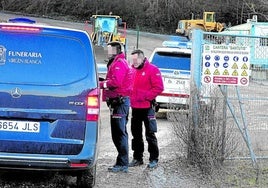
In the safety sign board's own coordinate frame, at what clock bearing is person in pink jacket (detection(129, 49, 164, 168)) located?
The person in pink jacket is roughly at 3 o'clock from the safety sign board.

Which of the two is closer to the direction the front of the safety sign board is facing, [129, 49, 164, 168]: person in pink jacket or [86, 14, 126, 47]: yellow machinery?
the person in pink jacket

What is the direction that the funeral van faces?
away from the camera

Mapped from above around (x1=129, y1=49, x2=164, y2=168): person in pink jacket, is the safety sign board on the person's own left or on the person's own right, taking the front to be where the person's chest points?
on the person's own left

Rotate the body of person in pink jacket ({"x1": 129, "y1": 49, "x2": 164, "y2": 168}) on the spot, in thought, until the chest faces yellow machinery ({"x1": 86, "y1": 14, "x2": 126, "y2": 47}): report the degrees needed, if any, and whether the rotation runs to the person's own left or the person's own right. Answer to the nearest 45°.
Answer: approximately 135° to the person's own right

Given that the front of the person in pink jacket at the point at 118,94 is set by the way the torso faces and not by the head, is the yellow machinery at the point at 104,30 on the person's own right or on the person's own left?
on the person's own right

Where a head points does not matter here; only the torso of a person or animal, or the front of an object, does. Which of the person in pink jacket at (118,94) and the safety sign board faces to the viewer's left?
the person in pink jacket

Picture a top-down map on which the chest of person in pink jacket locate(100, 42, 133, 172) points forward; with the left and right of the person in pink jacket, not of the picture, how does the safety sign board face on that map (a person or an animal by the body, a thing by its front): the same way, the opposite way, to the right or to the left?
to the left

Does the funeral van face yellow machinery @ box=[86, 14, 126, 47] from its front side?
yes

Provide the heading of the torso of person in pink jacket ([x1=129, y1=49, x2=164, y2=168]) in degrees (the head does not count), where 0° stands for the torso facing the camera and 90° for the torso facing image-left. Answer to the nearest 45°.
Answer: approximately 45°
